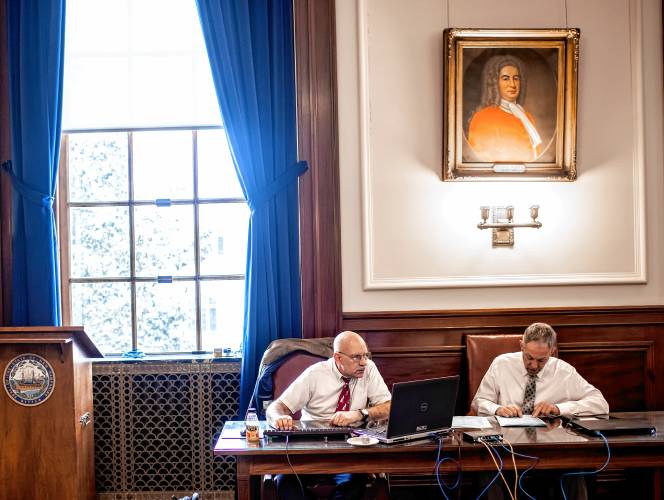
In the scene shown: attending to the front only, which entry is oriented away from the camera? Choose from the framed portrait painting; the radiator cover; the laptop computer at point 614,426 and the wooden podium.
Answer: the laptop computer

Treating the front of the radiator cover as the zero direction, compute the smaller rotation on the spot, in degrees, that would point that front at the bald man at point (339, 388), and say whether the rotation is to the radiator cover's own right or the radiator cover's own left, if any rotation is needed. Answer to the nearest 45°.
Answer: approximately 45° to the radiator cover's own left

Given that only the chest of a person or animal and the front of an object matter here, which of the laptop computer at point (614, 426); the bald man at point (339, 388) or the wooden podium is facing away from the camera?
the laptop computer

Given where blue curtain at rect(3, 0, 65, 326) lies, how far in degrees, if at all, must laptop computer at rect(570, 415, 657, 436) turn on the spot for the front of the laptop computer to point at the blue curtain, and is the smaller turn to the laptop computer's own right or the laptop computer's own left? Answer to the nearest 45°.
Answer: approximately 90° to the laptop computer's own left

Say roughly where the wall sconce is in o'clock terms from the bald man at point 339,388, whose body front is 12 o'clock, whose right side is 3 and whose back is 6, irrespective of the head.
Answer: The wall sconce is roughly at 9 o'clock from the bald man.
